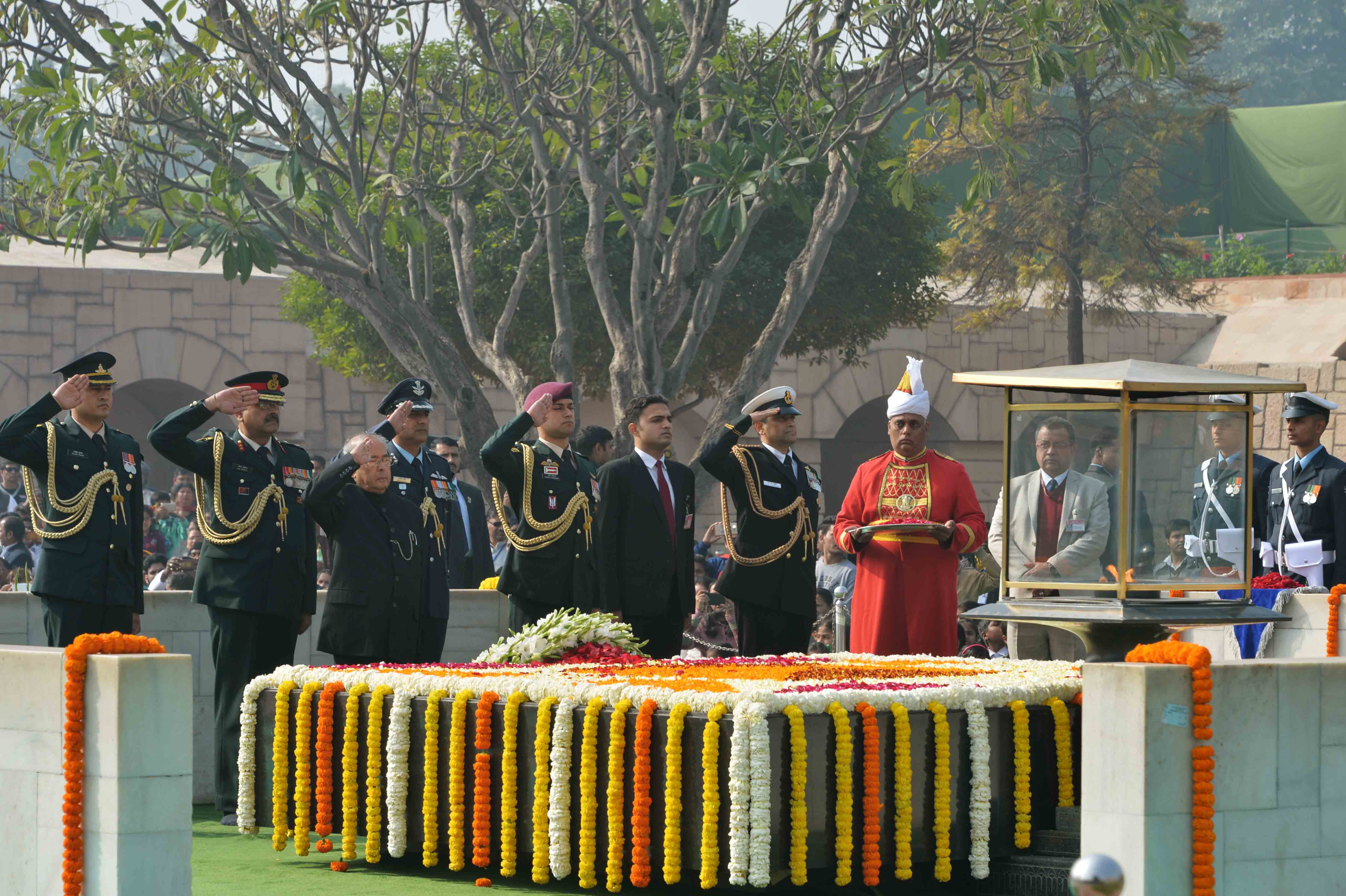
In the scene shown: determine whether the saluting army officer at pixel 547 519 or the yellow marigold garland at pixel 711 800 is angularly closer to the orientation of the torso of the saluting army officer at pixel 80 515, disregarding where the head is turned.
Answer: the yellow marigold garland

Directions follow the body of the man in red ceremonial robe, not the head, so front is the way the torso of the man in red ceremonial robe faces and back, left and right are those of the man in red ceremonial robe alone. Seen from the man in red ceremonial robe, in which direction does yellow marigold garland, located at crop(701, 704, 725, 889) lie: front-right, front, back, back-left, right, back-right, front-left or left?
front

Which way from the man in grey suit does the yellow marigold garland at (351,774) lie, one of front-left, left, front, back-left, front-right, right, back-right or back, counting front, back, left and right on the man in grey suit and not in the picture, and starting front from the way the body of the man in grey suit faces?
right

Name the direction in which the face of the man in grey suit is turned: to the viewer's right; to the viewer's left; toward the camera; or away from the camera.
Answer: toward the camera

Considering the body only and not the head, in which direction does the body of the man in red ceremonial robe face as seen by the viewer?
toward the camera

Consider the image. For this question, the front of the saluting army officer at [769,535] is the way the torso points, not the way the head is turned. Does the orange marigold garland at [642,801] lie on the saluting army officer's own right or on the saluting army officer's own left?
on the saluting army officer's own right

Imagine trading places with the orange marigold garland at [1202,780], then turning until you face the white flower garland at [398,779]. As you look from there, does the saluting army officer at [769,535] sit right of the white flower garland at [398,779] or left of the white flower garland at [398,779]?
right

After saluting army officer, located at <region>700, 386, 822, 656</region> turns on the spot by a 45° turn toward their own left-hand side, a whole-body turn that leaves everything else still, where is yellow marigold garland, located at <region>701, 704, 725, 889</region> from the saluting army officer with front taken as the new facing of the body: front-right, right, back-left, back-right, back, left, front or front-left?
right

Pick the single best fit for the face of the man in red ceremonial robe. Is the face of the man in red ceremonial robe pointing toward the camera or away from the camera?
toward the camera

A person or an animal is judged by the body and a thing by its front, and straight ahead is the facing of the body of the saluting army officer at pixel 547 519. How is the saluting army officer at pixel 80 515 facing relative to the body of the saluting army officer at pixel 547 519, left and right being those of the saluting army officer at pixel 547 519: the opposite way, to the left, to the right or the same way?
the same way

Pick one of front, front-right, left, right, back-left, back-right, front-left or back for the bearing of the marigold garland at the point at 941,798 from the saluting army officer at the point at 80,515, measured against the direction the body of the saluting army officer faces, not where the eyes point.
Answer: front

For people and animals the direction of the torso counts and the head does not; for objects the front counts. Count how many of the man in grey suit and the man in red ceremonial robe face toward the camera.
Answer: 2

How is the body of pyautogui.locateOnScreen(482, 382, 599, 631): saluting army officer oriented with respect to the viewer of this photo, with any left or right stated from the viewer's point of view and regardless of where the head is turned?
facing the viewer and to the right of the viewer
